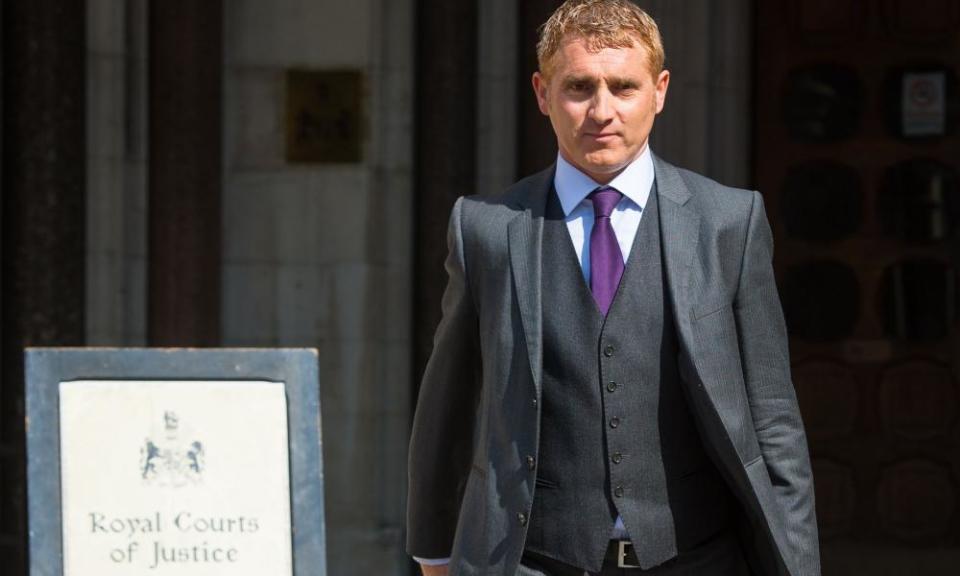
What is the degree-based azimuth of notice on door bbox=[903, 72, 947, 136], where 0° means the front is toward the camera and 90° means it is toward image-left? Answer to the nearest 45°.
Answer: approximately 0°

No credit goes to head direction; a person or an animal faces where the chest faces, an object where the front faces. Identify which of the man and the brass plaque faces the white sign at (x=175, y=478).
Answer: the brass plaque

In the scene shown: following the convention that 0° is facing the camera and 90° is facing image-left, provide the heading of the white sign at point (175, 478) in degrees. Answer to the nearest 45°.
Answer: approximately 0°

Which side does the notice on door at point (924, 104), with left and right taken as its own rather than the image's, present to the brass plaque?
right

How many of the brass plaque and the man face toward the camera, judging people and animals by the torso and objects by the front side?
2

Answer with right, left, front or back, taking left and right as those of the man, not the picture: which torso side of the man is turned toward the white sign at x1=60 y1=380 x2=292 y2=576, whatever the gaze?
right

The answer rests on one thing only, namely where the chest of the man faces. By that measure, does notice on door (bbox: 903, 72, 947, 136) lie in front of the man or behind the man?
behind

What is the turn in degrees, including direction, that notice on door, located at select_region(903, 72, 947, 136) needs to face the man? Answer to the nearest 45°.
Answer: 0° — it already faces them
